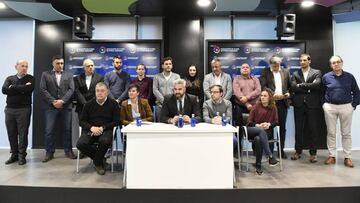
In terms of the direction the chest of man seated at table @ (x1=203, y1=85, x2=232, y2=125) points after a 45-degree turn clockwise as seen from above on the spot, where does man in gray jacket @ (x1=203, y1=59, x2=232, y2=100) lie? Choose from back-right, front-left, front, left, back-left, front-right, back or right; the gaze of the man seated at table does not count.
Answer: back-right

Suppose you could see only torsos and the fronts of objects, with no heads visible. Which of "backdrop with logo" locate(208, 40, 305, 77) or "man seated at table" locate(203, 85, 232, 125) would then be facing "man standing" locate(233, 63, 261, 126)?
the backdrop with logo

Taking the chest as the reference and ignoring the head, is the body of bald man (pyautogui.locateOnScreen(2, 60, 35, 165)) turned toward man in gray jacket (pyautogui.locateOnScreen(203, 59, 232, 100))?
no

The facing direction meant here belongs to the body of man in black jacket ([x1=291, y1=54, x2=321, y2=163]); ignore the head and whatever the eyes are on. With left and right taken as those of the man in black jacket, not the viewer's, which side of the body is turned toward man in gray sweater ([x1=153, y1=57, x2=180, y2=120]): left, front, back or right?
right

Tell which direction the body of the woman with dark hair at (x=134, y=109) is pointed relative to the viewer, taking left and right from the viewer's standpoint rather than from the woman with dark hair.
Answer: facing the viewer

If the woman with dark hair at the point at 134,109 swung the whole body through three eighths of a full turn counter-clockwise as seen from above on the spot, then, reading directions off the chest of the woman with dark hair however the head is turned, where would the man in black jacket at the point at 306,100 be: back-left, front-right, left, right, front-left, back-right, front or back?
front-right

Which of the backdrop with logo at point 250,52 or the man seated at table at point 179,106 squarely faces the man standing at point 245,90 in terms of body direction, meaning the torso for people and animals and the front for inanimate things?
the backdrop with logo

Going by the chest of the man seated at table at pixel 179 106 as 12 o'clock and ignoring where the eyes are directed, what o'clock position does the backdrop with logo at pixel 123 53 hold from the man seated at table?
The backdrop with logo is roughly at 5 o'clock from the man seated at table.

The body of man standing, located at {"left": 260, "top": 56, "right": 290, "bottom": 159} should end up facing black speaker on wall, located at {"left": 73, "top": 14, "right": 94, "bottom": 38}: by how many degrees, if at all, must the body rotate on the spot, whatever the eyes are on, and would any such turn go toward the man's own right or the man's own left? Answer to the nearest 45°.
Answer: approximately 90° to the man's own right

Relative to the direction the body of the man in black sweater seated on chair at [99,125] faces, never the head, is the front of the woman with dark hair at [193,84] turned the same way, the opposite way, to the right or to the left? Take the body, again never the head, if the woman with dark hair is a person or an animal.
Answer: the same way

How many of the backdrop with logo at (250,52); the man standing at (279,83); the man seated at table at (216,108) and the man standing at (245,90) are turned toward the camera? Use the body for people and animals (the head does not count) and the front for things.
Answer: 4

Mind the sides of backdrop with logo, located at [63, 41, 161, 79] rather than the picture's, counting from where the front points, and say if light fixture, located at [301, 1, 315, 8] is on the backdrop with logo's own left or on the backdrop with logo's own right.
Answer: on the backdrop with logo's own left

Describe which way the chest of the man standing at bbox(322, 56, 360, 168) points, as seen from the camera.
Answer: toward the camera

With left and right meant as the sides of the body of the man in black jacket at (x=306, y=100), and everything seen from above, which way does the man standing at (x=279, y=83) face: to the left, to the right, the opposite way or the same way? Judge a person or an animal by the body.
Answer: the same way

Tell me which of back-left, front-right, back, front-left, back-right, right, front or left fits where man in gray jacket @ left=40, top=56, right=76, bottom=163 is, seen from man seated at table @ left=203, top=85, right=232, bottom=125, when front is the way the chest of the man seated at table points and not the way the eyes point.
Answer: right

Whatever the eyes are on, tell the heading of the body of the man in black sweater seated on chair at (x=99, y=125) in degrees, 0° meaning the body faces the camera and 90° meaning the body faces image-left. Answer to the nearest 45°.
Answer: approximately 0°

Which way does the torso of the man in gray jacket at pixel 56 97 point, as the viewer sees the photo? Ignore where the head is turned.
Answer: toward the camera

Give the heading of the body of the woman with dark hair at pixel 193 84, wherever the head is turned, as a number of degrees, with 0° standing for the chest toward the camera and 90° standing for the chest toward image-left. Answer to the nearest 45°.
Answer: approximately 0°
